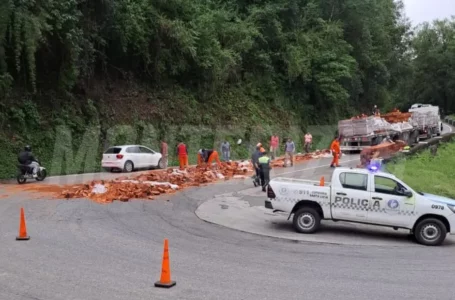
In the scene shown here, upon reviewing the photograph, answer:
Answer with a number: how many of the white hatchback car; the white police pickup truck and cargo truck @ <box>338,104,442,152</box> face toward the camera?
0

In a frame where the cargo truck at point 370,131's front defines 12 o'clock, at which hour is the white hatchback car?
The white hatchback car is roughly at 6 o'clock from the cargo truck.

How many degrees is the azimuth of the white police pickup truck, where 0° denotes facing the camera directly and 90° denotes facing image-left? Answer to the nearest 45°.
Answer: approximately 270°

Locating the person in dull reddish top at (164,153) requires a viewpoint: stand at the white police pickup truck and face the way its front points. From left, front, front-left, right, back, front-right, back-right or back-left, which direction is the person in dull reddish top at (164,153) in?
back-left

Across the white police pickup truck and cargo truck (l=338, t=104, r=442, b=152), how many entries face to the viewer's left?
0

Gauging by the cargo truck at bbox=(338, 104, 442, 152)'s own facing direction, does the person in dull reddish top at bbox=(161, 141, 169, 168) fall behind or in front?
behind

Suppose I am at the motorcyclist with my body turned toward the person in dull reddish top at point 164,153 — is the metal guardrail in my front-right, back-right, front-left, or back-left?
front-right

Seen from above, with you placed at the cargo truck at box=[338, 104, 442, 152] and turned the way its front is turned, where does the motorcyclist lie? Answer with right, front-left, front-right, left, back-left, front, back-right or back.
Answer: back

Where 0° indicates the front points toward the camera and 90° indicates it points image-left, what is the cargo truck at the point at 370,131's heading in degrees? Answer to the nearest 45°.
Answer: approximately 225°

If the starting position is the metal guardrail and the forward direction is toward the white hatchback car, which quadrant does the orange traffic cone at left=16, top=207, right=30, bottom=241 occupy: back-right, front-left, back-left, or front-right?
front-left

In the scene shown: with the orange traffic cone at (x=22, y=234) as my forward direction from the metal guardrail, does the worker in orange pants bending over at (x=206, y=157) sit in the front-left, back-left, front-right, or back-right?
front-right
